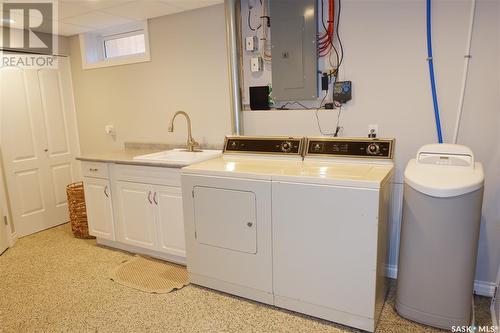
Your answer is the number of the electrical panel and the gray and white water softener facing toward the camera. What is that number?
2

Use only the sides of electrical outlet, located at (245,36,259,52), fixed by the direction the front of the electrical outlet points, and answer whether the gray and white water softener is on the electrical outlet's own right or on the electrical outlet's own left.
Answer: on the electrical outlet's own left

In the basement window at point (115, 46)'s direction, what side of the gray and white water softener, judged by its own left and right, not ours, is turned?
right

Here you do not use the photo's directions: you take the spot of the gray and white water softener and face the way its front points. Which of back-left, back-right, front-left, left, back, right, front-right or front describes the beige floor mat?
right

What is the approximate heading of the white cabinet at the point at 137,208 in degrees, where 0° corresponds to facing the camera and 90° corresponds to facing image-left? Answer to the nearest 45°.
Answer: approximately 45°

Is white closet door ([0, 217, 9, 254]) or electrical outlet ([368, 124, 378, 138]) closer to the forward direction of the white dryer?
the white closet door

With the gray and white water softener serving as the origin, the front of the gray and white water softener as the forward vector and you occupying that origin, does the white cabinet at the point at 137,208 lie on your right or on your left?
on your right

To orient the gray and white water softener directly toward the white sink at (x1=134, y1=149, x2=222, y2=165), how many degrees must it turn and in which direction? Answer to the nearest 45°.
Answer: approximately 90° to its right

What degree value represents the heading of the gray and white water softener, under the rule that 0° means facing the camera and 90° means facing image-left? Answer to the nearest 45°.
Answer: approximately 0°

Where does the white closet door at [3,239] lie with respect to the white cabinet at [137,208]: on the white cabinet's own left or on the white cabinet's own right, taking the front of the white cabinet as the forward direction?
on the white cabinet's own right

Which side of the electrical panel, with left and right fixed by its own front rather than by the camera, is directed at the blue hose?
left

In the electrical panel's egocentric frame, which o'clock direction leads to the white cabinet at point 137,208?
The white cabinet is roughly at 3 o'clock from the electrical panel.

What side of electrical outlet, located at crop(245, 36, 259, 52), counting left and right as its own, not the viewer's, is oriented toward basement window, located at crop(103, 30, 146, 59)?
right
